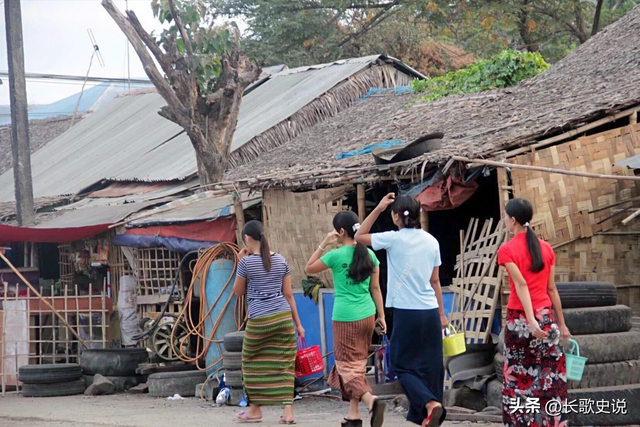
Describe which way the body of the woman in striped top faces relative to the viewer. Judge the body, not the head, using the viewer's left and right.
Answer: facing away from the viewer and to the left of the viewer

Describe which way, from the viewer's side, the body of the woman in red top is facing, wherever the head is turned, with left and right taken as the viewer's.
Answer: facing away from the viewer and to the left of the viewer

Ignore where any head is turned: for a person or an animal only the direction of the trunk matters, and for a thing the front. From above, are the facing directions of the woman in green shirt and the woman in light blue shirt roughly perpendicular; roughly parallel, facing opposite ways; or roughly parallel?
roughly parallel

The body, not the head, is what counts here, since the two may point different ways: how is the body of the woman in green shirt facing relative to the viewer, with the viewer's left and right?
facing away from the viewer and to the left of the viewer

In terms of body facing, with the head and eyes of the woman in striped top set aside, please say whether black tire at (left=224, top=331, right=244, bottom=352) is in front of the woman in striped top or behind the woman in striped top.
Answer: in front

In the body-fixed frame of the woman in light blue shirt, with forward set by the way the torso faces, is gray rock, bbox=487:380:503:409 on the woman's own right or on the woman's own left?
on the woman's own right

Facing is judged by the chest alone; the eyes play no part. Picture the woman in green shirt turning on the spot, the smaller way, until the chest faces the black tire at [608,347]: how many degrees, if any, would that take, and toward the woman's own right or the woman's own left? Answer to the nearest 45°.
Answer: approximately 135° to the woman's own right

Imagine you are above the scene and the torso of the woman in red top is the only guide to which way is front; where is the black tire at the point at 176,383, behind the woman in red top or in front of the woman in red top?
in front

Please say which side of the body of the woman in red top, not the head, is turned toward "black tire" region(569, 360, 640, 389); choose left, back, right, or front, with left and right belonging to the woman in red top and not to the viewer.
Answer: right

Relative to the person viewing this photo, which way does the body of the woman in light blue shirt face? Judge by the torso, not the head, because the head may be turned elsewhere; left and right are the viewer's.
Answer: facing away from the viewer and to the left of the viewer

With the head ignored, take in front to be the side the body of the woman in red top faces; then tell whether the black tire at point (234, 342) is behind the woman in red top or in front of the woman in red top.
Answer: in front

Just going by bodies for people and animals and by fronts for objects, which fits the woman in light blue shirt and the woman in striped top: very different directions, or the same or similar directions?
same or similar directions
